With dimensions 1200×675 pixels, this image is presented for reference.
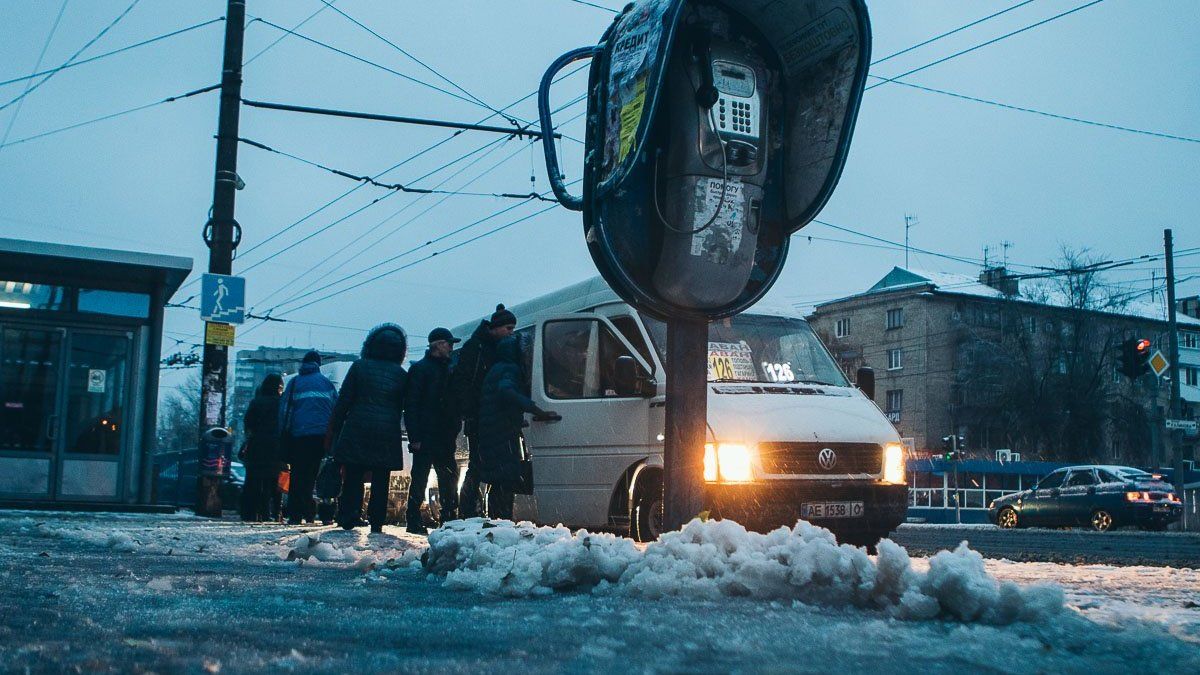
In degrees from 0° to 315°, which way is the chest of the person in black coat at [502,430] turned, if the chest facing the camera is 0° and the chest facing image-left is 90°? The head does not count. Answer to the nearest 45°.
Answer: approximately 270°

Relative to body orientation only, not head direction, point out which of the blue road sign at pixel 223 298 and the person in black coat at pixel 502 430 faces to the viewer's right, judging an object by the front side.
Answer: the person in black coat

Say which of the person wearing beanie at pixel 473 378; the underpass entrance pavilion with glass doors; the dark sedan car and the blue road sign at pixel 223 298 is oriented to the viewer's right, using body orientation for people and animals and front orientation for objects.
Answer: the person wearing beanie

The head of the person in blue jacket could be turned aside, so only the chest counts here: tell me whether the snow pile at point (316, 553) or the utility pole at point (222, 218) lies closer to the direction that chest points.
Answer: the utility pole

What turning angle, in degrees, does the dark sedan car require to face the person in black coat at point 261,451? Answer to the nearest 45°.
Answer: approximately 90° to its left

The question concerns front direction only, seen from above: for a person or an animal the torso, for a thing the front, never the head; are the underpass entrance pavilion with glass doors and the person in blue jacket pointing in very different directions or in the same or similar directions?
very different directions

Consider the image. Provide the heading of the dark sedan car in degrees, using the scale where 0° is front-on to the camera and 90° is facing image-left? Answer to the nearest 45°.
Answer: approximately 135°

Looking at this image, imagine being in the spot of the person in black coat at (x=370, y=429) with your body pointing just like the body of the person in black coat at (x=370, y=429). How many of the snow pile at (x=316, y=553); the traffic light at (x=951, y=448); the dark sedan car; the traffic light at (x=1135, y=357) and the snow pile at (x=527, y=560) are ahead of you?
3

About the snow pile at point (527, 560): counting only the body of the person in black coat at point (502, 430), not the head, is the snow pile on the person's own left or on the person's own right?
on the person's own right

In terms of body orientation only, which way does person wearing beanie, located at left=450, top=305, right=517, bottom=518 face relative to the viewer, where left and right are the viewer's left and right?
facing to the right of the viewer

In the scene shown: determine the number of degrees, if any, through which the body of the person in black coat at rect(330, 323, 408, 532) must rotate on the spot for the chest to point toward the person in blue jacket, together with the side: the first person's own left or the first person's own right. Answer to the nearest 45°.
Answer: approximately 45° to the first person's own left

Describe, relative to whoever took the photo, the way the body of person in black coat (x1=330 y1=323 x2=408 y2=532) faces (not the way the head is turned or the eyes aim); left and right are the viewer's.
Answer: facing away from the viewer and to the right of the viewer

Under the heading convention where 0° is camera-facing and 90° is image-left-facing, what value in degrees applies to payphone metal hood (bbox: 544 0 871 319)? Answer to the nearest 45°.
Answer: approximately 315°
